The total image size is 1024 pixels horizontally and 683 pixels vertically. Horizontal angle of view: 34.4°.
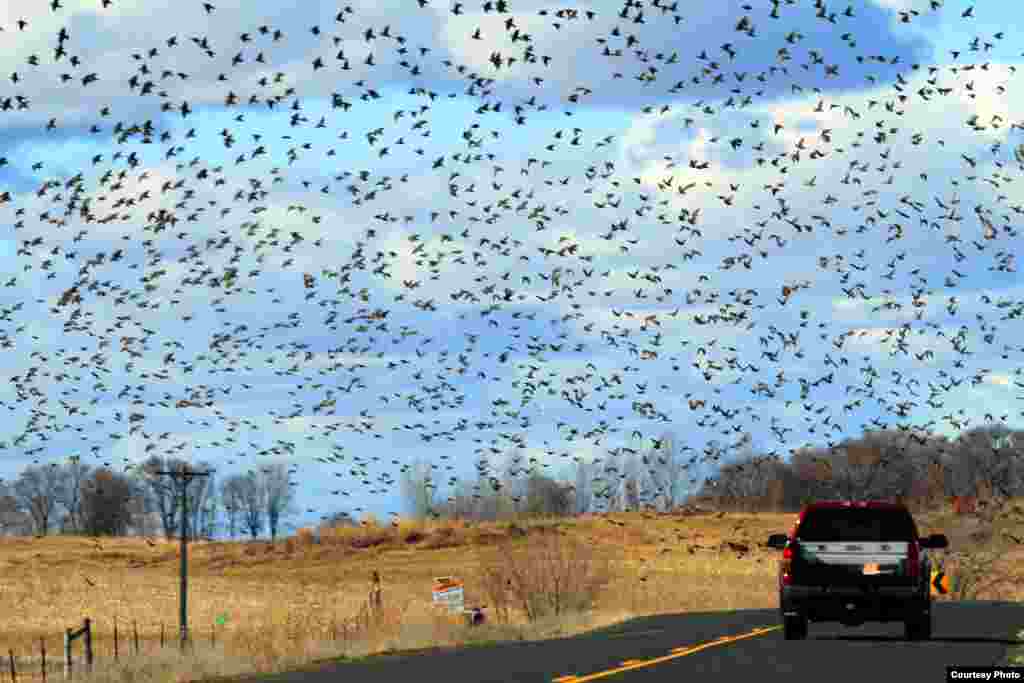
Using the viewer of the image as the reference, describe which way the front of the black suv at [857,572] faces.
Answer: facing away from the viewer
